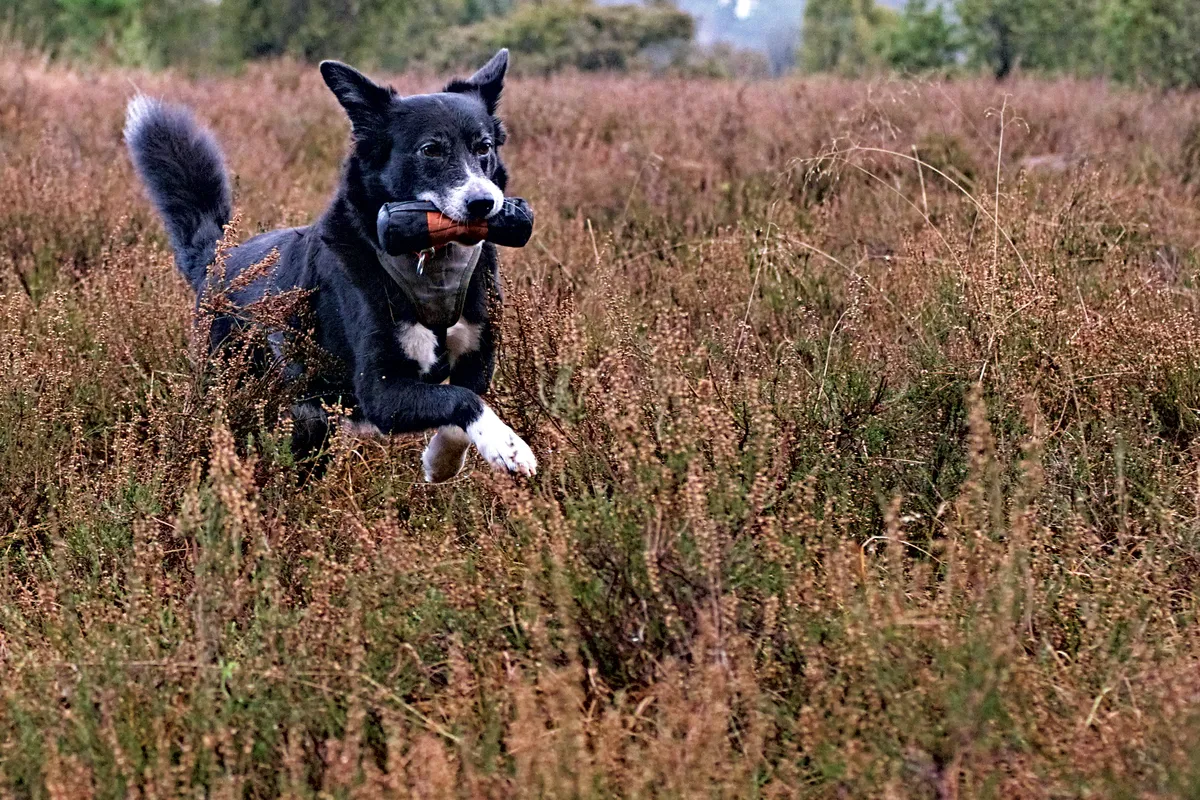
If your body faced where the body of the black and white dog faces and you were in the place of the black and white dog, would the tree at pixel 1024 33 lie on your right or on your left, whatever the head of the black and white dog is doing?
on your left

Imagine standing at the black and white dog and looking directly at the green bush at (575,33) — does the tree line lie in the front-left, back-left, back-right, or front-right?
front-right

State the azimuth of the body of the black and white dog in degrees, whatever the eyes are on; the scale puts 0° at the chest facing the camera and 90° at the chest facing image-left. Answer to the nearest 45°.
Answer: approximately 315°

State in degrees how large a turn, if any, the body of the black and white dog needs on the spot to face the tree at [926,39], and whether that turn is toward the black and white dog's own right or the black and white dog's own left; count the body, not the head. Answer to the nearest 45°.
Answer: approximately 90° to the black and white dog's own left

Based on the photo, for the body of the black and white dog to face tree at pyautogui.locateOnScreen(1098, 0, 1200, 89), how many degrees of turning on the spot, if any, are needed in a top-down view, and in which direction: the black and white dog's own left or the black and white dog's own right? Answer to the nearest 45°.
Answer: approximately 90° to the black and white dog's own left

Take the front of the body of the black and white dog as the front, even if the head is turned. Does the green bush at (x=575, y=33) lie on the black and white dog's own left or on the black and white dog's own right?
on the black and white dog's own left
